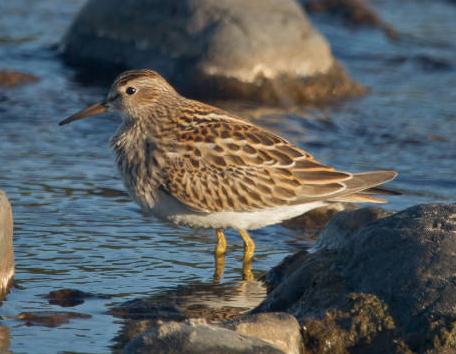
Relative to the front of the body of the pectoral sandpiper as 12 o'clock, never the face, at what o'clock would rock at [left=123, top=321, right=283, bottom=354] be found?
The rock is roughly at 9 o'clock from the pectoral sandpiper.

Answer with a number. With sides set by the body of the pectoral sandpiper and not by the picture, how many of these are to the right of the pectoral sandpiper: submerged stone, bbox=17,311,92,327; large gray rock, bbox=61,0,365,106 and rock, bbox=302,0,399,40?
2

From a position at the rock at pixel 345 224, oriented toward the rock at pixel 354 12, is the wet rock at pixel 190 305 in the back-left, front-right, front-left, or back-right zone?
back-left

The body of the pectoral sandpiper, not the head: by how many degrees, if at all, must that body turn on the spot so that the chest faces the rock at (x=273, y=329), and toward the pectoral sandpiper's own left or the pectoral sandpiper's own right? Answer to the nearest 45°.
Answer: approximately 90° to the pectoral sandpiper's own left

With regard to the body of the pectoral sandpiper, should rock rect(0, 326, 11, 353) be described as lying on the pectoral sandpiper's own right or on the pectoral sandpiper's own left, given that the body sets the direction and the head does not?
on the pectoral sandpiper's own left

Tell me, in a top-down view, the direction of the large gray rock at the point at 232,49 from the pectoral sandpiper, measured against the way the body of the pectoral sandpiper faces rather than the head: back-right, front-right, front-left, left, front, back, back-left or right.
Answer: right

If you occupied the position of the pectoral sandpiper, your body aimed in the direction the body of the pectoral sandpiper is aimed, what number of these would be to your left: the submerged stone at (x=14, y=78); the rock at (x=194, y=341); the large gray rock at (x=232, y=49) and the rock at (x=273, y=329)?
2

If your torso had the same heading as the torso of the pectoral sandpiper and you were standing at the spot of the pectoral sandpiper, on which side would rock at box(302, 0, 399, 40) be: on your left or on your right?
on your right

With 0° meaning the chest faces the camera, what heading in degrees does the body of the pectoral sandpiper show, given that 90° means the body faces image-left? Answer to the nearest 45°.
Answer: approximately 90°

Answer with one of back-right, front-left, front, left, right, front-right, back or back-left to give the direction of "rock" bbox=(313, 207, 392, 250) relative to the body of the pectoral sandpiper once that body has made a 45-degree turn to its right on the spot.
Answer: back

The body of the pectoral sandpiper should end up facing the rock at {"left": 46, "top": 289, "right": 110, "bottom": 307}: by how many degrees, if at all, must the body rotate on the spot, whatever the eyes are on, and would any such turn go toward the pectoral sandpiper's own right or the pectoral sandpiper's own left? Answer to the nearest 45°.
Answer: approximately 45° to the pectoral sandpiper's own left

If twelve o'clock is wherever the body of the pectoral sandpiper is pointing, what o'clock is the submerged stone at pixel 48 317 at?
The submerged stone is roughly at 10 o'clock from the pectoral sandpiper.
